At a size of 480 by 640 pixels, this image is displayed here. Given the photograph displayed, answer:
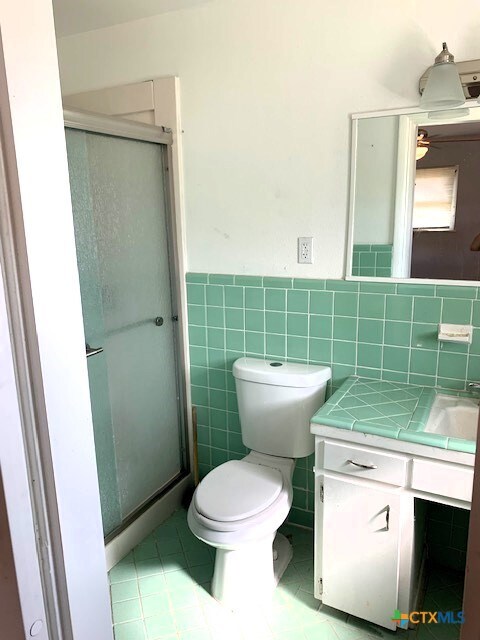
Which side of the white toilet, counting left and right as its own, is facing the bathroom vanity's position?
left

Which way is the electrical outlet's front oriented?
toward the camera

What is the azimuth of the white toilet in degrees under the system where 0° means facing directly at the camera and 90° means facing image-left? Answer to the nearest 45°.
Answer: approximately 45°

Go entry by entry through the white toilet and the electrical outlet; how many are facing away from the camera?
0
